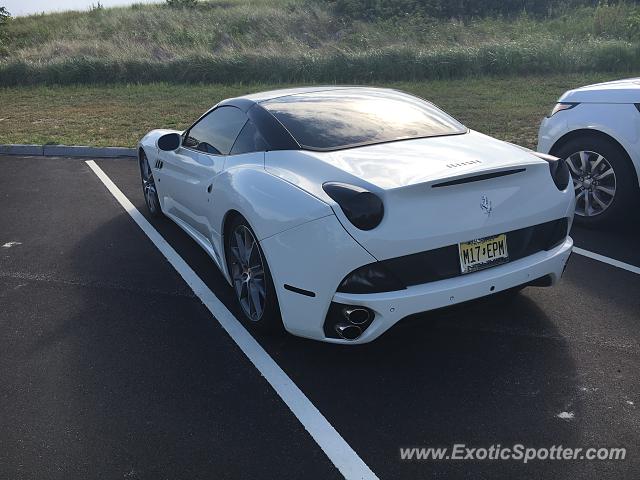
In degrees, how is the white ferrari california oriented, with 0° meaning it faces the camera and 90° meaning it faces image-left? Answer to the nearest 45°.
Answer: approximately 135°

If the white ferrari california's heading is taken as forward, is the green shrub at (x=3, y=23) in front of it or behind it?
in front

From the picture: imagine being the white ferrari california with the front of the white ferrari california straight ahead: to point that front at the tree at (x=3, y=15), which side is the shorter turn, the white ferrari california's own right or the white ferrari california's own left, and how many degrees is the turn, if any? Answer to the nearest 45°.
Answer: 0° — it already faces it

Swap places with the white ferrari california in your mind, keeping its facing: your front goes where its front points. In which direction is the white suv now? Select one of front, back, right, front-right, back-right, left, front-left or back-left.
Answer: right
